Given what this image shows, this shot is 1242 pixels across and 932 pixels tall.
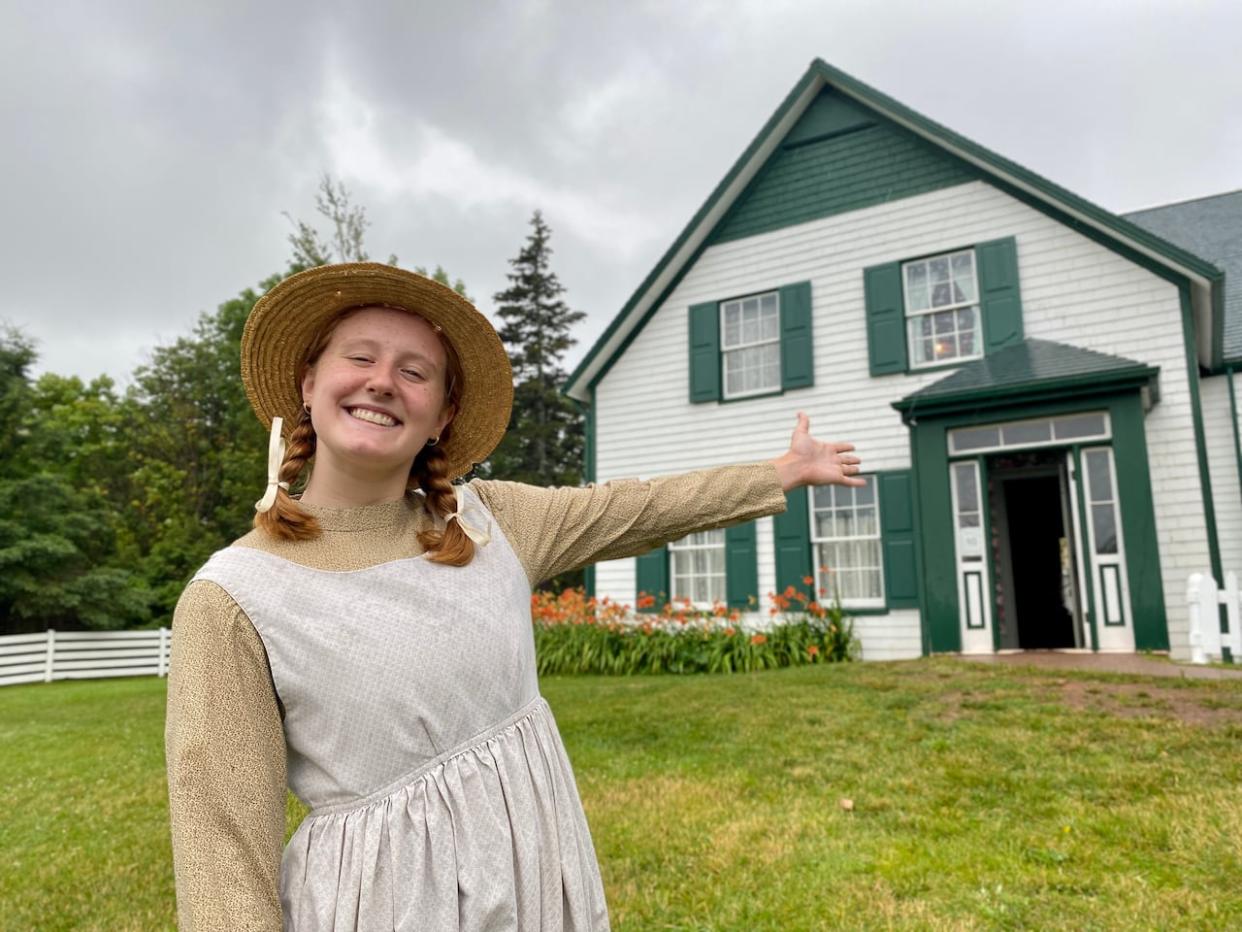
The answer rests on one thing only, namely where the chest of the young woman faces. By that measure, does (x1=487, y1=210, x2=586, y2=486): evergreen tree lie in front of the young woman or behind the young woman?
behind

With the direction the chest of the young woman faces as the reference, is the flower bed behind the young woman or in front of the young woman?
behind

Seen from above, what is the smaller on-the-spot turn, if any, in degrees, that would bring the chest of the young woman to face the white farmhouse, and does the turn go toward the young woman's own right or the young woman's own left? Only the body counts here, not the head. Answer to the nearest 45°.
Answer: approximately 135° to the young woman's own left

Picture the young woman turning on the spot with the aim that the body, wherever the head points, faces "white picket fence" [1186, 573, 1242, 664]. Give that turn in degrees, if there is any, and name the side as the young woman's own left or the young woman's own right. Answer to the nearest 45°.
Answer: approximately 135° to the young woman's own left

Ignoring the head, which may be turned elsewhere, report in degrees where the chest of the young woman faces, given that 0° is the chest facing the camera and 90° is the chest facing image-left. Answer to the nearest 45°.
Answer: approximately 0°

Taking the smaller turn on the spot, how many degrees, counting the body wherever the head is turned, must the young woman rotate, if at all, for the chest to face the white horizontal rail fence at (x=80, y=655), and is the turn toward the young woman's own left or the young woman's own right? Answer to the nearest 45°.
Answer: approximately 135° to the young woman's own right
